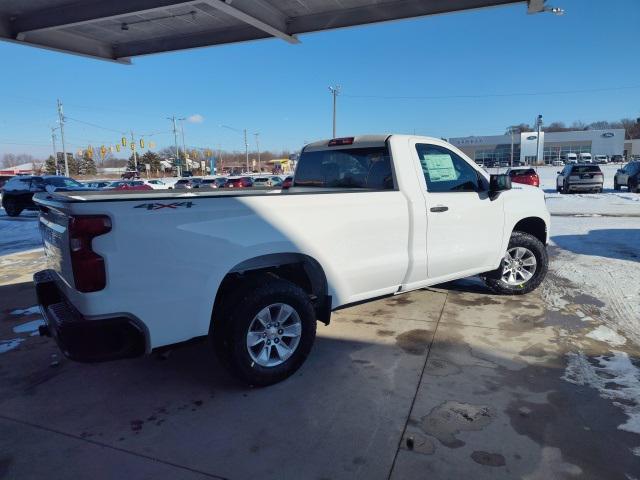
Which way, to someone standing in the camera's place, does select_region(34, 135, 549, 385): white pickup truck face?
facing away from the viewer and to the right of the viewer

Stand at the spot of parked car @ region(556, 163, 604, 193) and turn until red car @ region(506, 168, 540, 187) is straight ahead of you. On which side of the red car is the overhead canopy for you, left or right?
left

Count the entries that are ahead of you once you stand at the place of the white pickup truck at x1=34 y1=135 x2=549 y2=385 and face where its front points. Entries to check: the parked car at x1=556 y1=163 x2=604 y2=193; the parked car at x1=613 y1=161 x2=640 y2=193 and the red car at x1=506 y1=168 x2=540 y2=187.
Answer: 3

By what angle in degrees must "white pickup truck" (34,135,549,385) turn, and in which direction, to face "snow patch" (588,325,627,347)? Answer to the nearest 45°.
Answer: approximately 45° to its right

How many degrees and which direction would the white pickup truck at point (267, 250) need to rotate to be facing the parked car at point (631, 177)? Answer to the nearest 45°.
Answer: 0° — it already faces it

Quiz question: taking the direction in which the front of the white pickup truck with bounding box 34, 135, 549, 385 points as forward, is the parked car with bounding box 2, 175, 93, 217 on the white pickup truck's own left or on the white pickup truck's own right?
on the white pickup truck's own left
